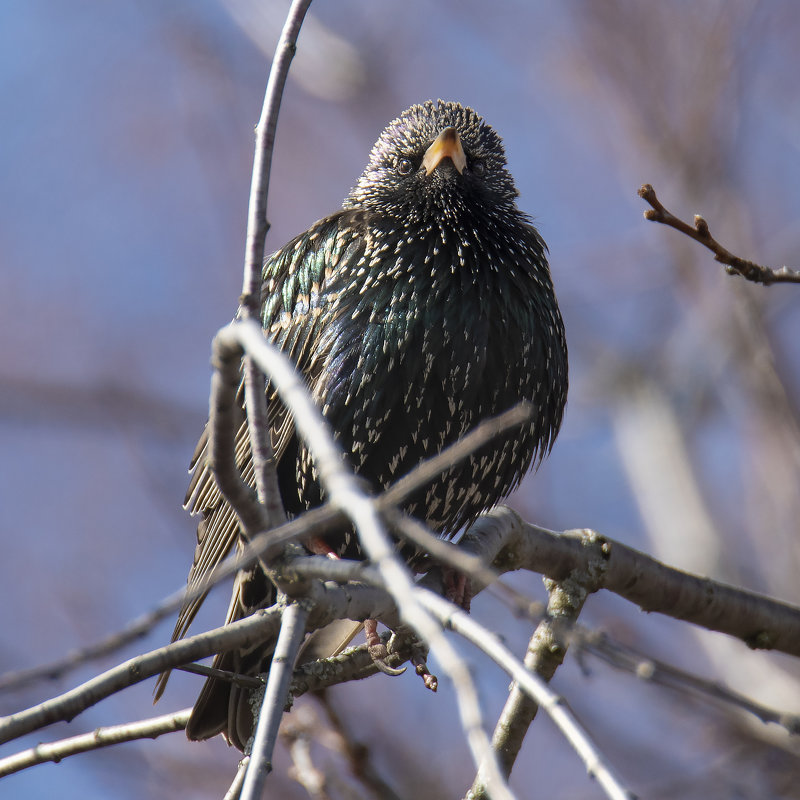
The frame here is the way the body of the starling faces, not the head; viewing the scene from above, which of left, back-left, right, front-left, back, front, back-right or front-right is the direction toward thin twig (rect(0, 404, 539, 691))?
front-right

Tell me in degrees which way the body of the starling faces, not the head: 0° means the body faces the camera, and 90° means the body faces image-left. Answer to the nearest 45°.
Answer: approximately 315°

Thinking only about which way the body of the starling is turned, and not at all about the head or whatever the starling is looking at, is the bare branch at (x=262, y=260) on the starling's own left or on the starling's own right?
on the starling's own right
